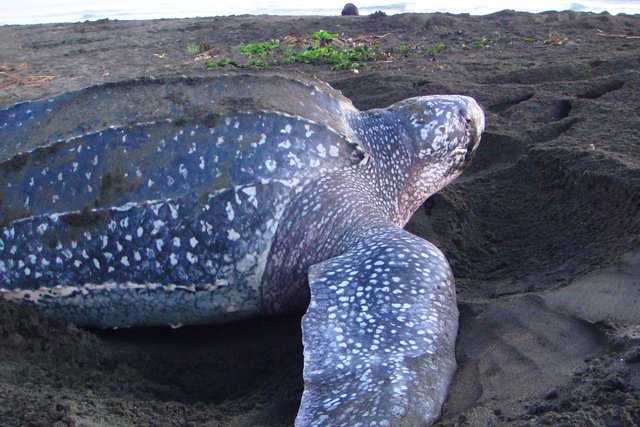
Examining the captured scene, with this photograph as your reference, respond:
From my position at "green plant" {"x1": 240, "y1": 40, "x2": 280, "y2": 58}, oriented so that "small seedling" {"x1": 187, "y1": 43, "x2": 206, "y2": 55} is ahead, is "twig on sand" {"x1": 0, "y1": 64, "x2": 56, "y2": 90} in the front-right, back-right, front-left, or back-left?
front-left

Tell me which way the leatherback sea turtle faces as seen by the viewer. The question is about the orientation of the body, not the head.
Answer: to the viewer's right

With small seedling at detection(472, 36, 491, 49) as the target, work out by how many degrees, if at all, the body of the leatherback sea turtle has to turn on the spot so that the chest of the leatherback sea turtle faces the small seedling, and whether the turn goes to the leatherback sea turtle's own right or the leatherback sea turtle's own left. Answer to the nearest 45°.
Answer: approximately 45° to the leatherback sea turtle's own left

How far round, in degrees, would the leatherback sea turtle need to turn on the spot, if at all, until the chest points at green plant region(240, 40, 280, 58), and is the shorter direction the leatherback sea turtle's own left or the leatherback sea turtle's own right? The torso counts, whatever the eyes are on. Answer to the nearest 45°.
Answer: approximately 90° to the leatherback sea turtle's own left

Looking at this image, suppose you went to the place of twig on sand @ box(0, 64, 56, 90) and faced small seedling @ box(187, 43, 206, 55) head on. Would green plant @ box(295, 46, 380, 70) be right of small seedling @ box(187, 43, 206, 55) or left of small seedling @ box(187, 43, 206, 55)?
right

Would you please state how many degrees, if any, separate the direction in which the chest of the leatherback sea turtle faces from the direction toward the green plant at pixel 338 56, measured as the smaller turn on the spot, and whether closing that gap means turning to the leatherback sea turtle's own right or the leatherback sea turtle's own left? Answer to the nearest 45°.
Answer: approximately 90° to the leatherback sea turtle's own left

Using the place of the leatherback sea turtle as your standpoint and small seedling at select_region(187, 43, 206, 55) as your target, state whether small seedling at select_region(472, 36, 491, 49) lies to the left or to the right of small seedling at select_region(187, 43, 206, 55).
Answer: right

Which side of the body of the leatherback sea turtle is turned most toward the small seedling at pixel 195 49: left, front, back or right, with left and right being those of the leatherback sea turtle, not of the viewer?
left

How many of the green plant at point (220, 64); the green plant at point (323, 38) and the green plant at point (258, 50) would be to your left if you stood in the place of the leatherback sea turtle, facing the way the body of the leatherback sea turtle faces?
3
